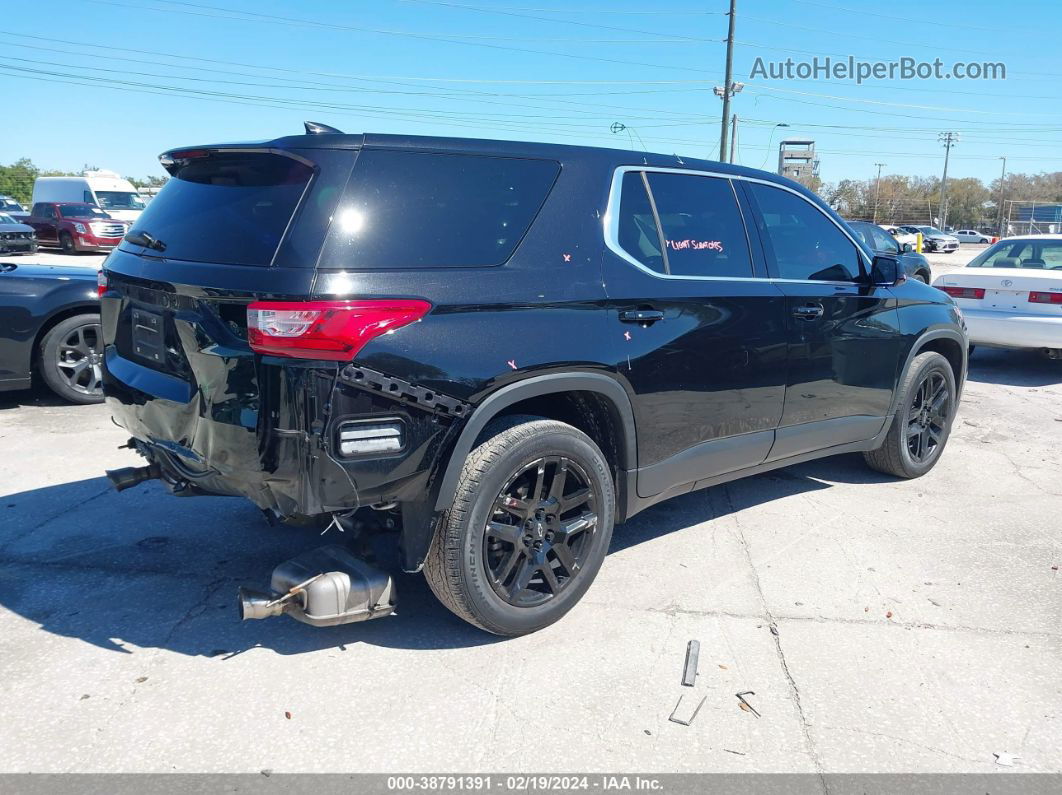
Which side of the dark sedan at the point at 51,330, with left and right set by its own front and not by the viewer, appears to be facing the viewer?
right

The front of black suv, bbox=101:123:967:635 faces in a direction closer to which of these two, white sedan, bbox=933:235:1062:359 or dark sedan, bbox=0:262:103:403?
the white sedan

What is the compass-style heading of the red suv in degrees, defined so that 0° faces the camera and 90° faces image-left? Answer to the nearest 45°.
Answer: approximately 315°

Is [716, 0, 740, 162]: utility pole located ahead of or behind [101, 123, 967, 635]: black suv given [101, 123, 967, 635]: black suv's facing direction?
ahead

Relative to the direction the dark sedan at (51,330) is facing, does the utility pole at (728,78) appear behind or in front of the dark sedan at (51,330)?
in front

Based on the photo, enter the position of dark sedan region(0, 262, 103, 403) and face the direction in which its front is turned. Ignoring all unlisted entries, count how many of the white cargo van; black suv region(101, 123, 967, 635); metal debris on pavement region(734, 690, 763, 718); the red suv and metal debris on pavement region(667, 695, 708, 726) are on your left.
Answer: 2

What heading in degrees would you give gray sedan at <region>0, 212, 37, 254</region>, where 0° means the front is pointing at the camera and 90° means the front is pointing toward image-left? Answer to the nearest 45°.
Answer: approximately 315°

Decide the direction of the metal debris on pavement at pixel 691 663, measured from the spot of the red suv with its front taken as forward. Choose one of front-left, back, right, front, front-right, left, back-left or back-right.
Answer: front-right

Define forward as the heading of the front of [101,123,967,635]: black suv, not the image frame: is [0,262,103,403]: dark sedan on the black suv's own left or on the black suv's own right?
on the black suv's own left

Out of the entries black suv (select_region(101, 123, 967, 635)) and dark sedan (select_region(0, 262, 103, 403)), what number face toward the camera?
0
